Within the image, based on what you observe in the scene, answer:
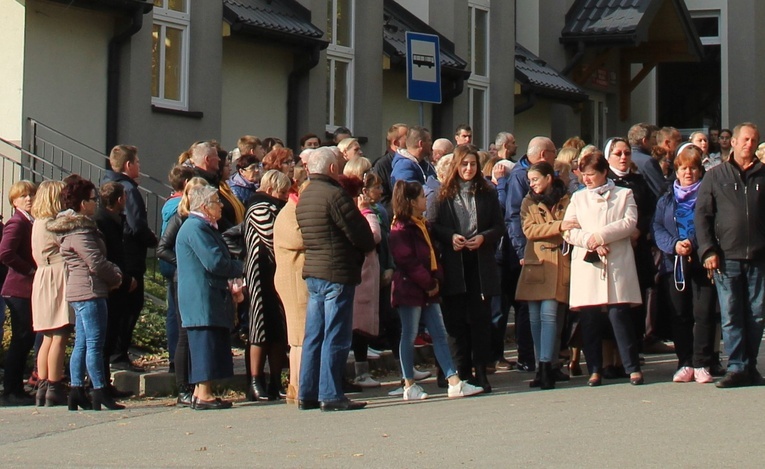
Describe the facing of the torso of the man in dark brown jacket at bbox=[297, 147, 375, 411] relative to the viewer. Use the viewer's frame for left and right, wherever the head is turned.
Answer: facing away from the viewer and to the right of the viewer

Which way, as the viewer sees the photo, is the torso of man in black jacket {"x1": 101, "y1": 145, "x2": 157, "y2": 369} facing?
to the viewer's right

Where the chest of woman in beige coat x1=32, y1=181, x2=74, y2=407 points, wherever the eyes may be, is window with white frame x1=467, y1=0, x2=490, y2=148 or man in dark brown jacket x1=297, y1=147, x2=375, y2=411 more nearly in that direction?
the window with white frame

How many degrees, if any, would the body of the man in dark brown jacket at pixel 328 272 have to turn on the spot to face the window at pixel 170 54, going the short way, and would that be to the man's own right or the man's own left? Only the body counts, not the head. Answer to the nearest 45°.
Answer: approximately 45° to the man's own left

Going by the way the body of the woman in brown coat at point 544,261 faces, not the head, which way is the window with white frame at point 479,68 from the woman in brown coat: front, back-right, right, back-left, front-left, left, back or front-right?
back-left

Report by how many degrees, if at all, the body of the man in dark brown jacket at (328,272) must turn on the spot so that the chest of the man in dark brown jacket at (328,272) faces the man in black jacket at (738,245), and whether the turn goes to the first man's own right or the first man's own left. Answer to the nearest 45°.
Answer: approximately 45° to the first man's own right

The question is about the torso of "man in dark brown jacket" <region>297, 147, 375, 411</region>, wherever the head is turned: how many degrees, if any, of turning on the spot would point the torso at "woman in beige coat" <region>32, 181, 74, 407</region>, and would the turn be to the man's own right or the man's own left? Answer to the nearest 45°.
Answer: approximately 135° to the man's own left

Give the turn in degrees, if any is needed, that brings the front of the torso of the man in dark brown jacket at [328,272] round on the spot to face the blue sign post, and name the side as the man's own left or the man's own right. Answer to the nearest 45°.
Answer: approximately 45° to the man's own left

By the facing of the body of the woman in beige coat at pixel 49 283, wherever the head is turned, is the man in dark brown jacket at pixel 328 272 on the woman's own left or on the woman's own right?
on the woman's own right

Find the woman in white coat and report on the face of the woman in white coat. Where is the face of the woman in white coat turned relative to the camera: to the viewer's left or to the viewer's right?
to the viewer's left
